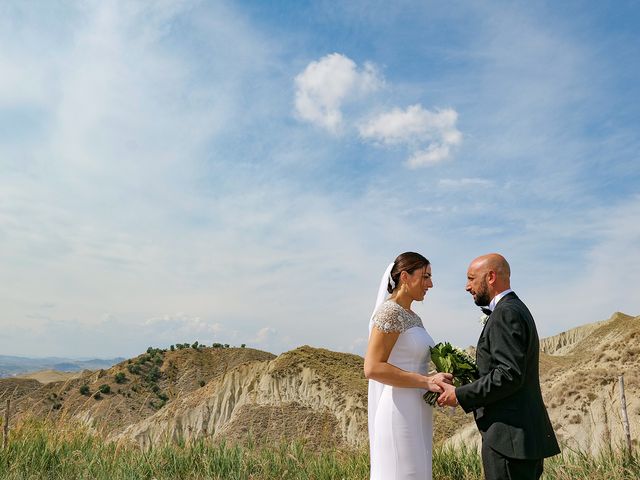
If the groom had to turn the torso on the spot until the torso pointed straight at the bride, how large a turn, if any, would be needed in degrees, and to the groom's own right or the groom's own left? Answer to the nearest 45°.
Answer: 0° — they already face them

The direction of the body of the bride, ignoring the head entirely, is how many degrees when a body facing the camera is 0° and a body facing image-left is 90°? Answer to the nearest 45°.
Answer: approximately 270°

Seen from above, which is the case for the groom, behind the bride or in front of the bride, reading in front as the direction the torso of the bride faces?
in front

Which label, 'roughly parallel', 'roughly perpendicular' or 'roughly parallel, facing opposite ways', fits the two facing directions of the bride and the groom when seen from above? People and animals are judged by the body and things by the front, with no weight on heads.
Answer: roughly parallel, facing opposite ways

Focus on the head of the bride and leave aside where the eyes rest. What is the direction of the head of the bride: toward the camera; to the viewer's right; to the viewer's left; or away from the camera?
to the viewer's right

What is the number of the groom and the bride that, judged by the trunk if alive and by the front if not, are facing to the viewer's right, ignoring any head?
1

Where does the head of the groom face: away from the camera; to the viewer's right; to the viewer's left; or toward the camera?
to the viewer's left

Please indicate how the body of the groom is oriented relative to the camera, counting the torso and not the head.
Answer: to the viewer's left
